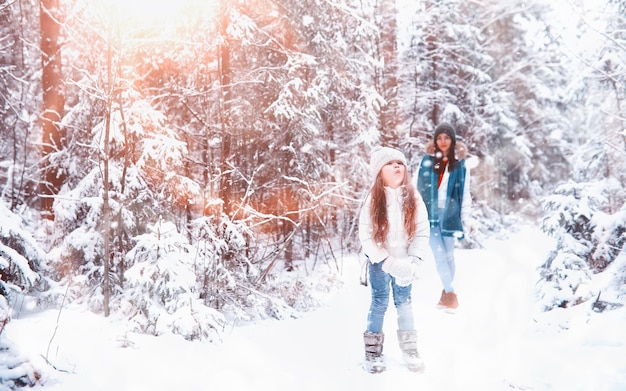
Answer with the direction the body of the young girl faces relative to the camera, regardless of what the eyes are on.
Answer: toward the camera

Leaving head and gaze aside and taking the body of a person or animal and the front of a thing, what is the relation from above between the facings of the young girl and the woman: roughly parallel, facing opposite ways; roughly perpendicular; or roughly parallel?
roughly parallel

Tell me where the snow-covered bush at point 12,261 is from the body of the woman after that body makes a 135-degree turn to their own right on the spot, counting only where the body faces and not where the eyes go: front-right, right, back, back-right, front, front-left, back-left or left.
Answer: left

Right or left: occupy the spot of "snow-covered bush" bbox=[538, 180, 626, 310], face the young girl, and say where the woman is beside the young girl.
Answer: right

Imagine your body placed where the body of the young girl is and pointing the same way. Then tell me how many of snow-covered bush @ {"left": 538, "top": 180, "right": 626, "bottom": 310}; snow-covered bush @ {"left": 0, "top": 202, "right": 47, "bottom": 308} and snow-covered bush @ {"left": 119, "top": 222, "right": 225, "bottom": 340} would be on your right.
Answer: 2

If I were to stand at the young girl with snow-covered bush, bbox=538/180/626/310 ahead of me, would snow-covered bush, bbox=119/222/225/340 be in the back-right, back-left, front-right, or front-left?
back-left

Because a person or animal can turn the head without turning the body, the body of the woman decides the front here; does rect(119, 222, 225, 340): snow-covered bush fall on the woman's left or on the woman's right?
on the woman's right

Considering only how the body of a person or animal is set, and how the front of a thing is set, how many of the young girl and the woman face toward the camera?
2

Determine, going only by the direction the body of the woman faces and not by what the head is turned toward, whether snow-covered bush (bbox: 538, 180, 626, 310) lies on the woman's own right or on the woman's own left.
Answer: on the woman's own left

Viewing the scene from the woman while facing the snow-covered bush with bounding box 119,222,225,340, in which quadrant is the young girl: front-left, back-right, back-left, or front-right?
front-left

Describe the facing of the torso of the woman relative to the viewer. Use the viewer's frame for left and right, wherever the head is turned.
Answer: facing the viewer

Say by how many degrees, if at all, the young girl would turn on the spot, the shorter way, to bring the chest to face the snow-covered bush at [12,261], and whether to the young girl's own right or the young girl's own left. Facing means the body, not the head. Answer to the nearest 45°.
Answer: approximately 90° to the young girl's own right

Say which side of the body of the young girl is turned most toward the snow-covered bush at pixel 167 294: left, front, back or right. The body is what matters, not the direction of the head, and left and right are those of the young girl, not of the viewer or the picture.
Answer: right
